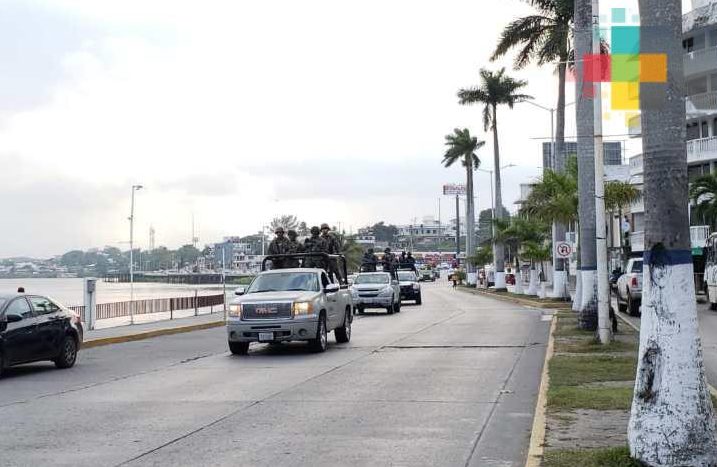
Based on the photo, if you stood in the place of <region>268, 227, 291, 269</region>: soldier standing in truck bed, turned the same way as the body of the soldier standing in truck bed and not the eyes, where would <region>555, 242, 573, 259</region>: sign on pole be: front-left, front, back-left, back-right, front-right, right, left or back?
back-left

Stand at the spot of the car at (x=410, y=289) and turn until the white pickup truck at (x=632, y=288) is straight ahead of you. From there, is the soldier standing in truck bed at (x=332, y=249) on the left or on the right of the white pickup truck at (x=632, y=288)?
right

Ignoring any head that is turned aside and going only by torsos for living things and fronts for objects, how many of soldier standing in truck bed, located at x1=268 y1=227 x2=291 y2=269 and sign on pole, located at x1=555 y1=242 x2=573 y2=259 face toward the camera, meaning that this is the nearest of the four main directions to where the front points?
2

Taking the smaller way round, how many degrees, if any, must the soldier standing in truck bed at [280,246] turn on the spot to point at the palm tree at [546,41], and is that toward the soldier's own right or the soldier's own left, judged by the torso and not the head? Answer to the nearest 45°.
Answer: approximately 135° to the soldier's own left

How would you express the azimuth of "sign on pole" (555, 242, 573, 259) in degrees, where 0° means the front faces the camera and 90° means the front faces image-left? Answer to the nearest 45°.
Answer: approximately 0°

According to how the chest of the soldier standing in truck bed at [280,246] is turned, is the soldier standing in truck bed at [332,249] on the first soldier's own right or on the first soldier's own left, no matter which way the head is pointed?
on the first soldier's own left
